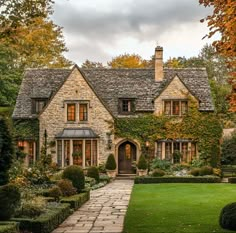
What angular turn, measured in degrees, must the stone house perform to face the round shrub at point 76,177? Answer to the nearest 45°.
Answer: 0° — it already faces it

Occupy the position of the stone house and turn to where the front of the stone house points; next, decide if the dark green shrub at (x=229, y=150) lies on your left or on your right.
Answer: on your left

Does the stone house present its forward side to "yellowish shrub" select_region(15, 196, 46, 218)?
yes

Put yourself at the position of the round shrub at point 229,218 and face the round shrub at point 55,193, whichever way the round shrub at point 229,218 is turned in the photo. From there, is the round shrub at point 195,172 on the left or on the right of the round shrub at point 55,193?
right

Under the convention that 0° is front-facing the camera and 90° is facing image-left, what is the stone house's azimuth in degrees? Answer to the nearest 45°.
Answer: approximately 0°

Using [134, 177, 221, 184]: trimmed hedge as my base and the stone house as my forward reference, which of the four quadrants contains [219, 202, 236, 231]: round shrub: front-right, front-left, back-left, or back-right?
back-left

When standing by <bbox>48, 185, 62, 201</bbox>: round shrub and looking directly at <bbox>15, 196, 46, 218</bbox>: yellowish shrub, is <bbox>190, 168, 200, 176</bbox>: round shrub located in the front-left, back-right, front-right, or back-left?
back-left

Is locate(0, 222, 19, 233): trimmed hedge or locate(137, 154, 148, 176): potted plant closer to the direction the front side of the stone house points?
the trimmed hedge

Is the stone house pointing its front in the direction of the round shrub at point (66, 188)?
yes

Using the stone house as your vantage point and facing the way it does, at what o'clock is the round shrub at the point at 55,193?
The round shrub is roughly at 12 o'clock from the stone house.
